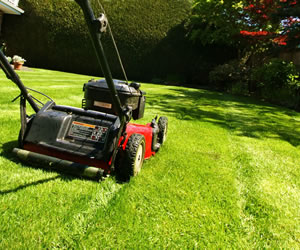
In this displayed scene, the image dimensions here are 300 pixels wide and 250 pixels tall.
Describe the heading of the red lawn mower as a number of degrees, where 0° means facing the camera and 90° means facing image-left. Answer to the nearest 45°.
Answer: approximately 225°

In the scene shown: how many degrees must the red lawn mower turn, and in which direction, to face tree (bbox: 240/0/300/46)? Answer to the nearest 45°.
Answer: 0° — it already faces it
